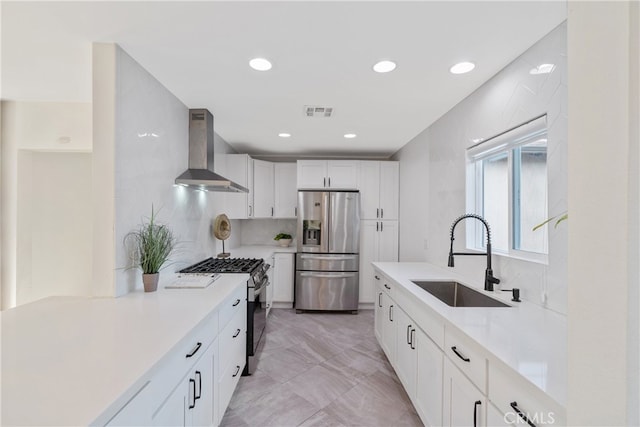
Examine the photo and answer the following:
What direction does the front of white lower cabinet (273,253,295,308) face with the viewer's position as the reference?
facing the viewer

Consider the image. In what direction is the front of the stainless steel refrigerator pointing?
toward the camera

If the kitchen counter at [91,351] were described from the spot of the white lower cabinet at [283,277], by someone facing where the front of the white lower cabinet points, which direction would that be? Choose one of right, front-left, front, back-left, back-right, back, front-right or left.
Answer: front

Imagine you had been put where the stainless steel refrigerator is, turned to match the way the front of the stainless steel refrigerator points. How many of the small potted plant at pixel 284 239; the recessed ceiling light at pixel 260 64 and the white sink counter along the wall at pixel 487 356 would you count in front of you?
2

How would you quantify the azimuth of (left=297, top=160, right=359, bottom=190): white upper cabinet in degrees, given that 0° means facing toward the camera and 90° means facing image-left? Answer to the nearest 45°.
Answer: approximately 0°

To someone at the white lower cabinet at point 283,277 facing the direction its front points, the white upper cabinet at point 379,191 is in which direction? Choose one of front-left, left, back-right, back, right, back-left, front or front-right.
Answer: left

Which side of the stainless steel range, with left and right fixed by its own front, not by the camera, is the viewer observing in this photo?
right

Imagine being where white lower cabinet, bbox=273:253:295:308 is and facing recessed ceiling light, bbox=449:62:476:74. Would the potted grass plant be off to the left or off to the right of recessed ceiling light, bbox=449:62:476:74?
right

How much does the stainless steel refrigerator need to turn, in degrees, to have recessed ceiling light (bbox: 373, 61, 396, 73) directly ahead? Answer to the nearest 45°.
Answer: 0° — it already faces it

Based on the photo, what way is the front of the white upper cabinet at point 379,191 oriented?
toward the camera

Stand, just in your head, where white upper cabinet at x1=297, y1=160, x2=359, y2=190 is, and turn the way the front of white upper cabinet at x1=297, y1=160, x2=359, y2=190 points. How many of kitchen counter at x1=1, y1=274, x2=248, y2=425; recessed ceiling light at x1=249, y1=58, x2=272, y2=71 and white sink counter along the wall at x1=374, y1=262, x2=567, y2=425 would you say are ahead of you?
3

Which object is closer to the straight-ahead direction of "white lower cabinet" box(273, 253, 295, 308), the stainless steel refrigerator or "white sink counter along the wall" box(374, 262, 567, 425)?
the white sink counter along the wall

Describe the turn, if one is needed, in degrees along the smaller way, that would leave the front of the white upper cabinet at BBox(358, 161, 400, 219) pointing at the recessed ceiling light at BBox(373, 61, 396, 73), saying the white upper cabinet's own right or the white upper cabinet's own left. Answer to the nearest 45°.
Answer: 0° — it already faces it

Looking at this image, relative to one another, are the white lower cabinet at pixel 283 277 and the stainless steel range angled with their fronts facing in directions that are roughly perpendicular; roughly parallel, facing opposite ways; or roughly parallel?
roughly perpendicular
